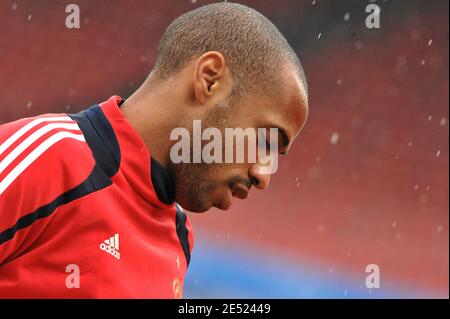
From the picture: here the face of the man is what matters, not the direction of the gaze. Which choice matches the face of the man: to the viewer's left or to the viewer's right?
to the viewer's right

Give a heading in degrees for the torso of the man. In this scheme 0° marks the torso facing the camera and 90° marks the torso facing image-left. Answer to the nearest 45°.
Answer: approximately 315°
